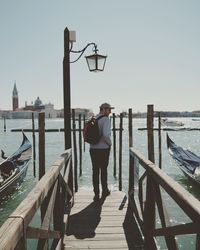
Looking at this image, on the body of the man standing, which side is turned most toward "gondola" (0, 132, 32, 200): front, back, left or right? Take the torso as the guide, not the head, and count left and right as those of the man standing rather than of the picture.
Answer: left

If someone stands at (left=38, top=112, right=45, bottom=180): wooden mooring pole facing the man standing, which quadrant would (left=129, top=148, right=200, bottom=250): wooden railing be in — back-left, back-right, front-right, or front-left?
front-right

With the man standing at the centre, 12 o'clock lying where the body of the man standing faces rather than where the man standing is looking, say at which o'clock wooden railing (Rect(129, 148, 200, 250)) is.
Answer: The wooden railing is roughly at 4 o'clock from the man standing.

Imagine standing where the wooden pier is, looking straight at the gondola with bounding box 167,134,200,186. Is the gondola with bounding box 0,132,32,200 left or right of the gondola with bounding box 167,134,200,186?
left
